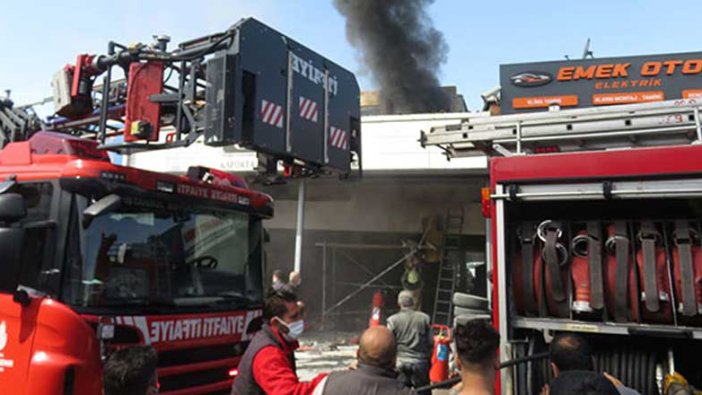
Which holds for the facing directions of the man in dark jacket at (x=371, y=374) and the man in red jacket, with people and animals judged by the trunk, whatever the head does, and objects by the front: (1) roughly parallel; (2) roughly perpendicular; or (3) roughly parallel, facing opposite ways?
roughly perpendicular

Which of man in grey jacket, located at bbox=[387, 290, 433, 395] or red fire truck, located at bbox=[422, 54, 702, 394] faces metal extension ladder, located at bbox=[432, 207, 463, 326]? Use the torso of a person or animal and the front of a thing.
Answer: the man in grey jacket

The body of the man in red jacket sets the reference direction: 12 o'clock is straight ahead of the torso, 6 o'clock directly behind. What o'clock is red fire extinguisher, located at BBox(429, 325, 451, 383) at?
The red fire extinguisher is roughly at 10 o'clock from the man in red jacket.

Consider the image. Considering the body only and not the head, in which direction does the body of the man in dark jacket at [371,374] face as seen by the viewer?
away from the camera

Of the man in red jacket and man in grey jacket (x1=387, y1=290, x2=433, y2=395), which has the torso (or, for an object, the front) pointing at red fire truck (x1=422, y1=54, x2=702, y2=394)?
the man in red jacket

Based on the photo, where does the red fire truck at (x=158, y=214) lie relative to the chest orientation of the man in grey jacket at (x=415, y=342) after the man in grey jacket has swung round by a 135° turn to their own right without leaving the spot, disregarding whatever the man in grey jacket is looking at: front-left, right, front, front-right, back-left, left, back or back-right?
right

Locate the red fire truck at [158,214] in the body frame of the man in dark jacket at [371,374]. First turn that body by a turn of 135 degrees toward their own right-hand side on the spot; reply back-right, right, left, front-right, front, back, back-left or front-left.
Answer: back

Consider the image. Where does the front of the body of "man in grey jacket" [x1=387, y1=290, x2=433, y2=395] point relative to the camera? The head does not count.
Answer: away from the camera

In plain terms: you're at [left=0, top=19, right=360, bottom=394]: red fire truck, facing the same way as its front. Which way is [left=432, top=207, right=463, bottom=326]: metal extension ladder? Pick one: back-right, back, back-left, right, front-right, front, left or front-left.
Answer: left

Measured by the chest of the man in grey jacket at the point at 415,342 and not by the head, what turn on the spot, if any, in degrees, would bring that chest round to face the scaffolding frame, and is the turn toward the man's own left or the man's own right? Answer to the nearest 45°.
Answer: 0° — they already face it

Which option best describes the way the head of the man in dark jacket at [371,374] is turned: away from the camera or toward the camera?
away from the camera

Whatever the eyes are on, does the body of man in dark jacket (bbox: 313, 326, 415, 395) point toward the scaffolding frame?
yes

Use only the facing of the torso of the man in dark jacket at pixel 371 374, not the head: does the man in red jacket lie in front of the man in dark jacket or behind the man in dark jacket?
in front

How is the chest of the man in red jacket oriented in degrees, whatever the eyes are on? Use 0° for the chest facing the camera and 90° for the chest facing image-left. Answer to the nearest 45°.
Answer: approximately 270°

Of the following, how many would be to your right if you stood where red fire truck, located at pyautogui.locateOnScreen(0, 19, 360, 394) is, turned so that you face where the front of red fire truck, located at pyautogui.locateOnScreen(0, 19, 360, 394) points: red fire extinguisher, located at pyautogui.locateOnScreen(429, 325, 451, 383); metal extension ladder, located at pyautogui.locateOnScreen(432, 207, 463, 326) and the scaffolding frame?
0

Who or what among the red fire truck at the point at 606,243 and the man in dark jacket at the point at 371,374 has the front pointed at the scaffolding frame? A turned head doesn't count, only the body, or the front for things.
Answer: the man in dark jacket

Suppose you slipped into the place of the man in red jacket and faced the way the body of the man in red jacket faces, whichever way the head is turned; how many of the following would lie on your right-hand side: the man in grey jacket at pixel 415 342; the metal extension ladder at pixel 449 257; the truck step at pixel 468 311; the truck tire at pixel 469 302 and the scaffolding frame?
0
